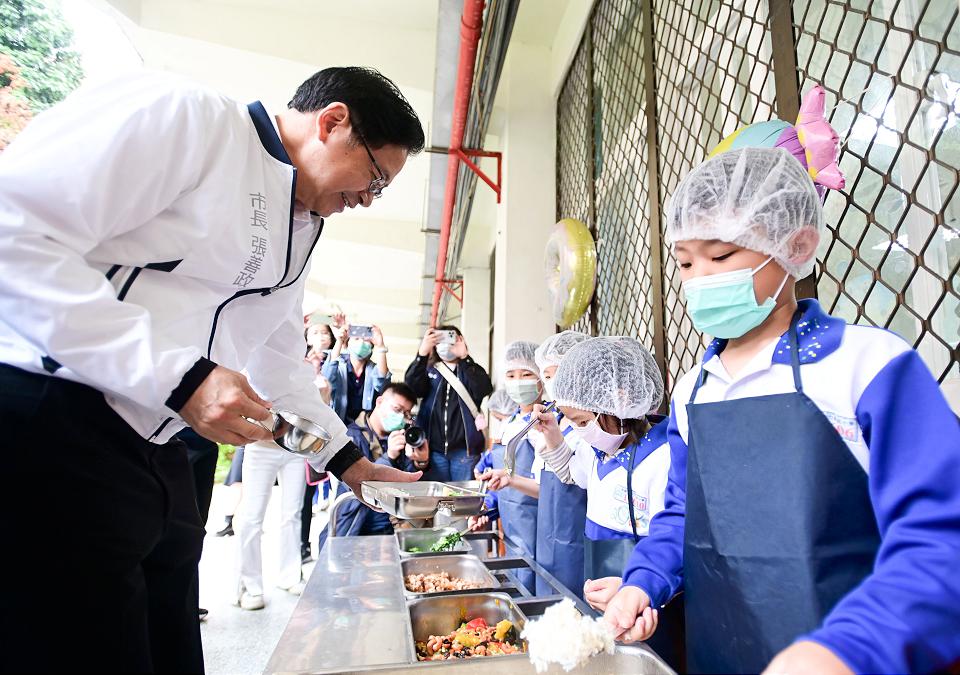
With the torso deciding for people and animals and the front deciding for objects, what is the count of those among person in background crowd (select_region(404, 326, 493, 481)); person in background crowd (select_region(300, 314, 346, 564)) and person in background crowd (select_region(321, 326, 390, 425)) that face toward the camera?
3

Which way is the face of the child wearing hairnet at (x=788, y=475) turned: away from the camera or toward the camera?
toward the camera

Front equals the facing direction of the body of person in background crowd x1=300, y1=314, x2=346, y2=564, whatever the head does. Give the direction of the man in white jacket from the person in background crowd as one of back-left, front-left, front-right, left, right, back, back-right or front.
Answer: front

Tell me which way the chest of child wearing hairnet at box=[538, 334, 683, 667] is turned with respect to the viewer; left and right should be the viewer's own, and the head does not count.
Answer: facing the viewer and to the left of the viewer

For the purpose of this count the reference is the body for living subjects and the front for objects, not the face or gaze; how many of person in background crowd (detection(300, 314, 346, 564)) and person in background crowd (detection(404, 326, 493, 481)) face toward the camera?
2

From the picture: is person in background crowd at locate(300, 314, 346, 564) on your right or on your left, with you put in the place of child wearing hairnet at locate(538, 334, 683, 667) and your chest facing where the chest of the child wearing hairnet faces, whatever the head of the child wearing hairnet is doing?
on your right

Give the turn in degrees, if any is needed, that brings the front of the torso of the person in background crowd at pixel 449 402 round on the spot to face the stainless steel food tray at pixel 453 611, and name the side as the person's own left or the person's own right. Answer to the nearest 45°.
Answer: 0° — they already face it

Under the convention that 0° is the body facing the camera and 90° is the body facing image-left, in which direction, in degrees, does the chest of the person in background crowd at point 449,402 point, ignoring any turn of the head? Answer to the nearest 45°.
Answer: approximately 0°

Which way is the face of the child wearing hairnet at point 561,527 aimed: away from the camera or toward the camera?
toward the camera

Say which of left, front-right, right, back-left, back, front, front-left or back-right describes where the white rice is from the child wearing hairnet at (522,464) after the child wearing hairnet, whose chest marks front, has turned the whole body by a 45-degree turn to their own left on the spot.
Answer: front

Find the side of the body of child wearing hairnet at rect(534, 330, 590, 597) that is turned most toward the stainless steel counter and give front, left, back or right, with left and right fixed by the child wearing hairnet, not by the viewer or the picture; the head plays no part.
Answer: front

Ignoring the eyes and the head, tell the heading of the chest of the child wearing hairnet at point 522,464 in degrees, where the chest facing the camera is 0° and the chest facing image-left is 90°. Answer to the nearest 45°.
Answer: approximately 45°

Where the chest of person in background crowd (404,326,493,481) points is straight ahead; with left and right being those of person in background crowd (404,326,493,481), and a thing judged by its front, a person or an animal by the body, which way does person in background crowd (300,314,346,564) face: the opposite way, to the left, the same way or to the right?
the same way
